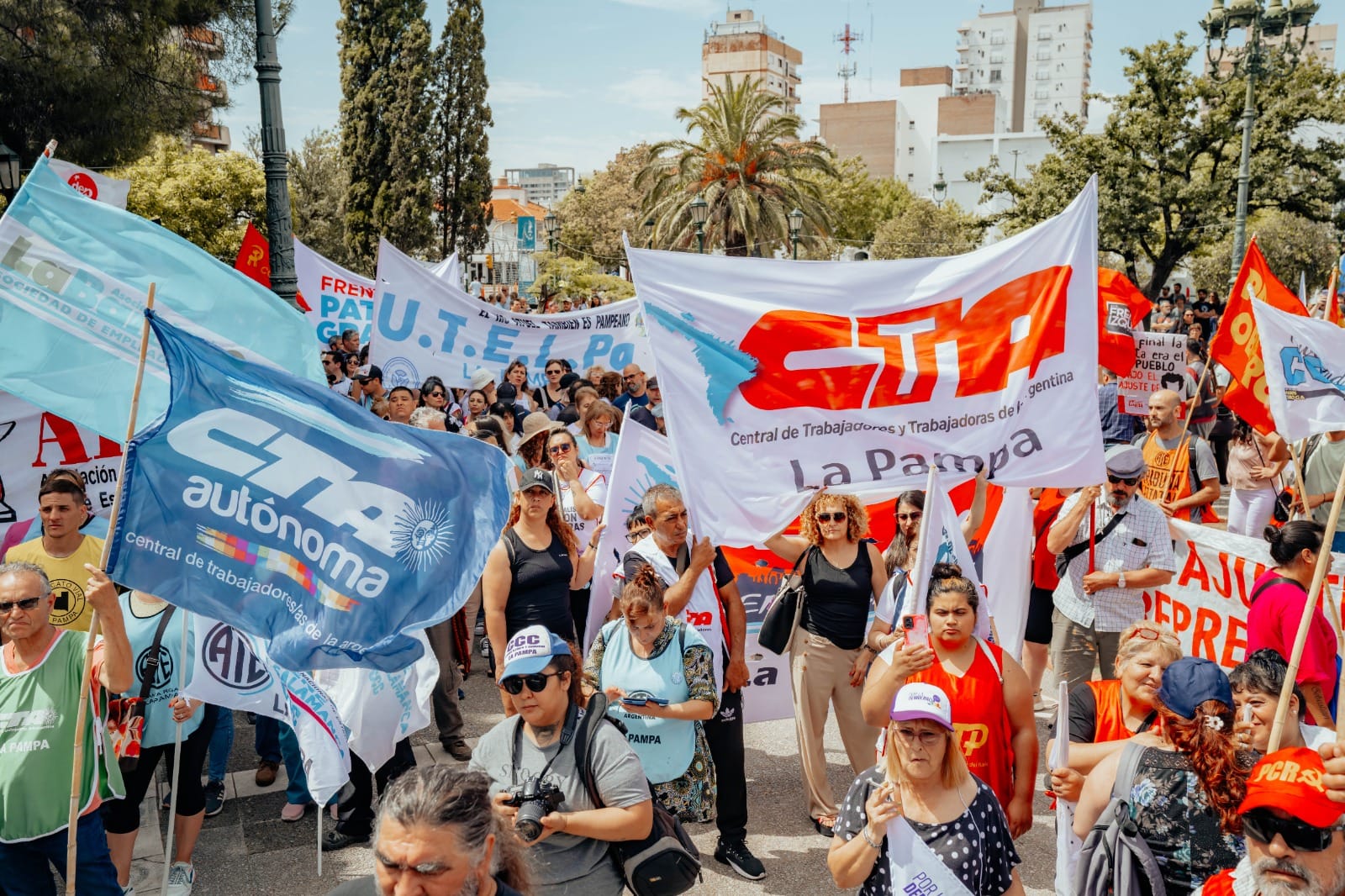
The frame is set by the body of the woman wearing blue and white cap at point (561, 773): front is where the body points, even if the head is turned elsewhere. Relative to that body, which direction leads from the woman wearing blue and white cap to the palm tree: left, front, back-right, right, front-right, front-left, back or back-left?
back-right

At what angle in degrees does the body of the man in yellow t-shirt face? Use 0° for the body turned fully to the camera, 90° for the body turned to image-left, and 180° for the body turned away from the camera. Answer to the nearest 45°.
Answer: approximately 0°

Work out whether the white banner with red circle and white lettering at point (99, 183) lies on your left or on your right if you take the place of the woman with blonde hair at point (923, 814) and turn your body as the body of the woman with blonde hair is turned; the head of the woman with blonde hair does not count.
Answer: on your right

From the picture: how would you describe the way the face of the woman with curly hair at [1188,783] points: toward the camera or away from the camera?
away from the camera

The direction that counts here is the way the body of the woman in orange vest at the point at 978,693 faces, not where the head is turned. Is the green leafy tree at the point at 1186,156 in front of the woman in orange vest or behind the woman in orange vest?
behind

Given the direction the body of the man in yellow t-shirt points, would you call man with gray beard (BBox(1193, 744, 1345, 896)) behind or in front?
in front
